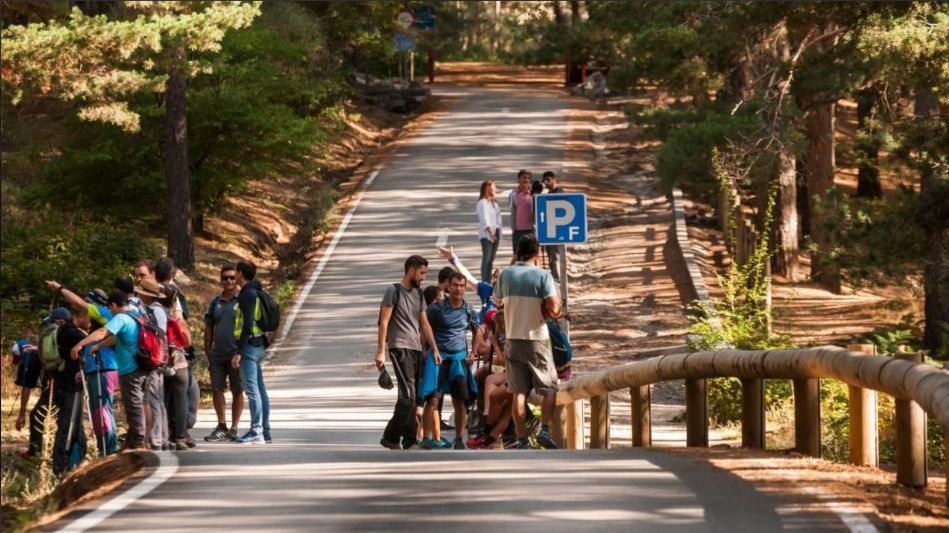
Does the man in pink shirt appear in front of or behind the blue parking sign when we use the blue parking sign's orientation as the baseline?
behind

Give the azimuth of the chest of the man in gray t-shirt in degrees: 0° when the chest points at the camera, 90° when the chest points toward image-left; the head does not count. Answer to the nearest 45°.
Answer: approximately 315°

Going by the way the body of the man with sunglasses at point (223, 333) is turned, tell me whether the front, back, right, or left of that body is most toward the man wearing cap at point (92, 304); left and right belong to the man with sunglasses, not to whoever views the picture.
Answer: right

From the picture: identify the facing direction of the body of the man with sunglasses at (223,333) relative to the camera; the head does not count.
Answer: toward the camera

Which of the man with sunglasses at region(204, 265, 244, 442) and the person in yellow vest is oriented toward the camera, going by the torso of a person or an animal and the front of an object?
the man with sunglasses

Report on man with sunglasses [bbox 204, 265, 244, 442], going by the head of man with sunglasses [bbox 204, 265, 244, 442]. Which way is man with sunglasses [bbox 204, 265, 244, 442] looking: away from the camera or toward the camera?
toward the camera

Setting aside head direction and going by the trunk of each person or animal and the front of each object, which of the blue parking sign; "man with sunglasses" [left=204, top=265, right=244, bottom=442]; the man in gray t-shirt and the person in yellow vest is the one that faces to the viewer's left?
the person in yellow vest

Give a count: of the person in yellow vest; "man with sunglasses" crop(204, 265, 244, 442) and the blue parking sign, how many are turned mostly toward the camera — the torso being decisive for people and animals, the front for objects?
2

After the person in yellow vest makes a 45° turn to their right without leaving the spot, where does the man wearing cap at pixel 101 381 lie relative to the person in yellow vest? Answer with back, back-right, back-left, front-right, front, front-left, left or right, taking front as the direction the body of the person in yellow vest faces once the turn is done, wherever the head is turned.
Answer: front-left

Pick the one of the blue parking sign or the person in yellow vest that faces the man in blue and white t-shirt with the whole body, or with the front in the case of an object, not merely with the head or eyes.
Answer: the blue parking sign

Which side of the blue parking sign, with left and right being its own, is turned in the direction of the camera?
front

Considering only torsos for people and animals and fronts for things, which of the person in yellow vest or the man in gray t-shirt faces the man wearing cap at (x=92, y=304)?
the person in yellow vest

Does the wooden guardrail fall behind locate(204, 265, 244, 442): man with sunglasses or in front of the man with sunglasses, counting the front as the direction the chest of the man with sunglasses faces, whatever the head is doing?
in front

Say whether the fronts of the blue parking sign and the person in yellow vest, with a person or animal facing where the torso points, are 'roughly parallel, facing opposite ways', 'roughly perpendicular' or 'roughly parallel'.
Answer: roughly perpendicular

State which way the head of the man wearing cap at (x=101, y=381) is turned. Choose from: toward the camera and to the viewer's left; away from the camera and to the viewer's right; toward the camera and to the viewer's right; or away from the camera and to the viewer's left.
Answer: away from the camera and to the viewer's left

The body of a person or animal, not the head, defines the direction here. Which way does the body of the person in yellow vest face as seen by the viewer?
to the viewer's left
